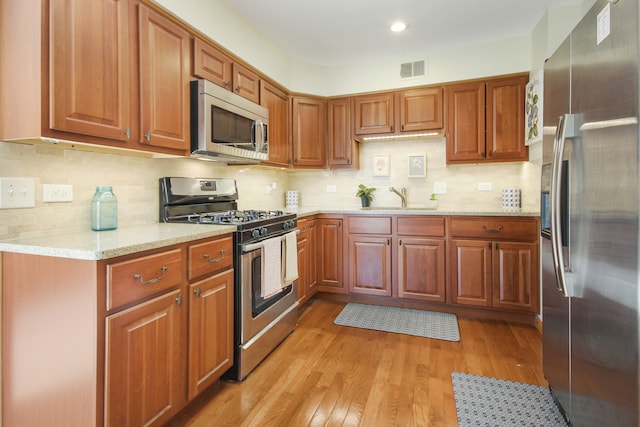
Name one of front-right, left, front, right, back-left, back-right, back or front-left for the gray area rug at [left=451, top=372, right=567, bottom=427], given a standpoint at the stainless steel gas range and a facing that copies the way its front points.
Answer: front

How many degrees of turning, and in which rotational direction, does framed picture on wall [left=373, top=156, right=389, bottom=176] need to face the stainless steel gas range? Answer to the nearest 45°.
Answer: approximately 45° to its right

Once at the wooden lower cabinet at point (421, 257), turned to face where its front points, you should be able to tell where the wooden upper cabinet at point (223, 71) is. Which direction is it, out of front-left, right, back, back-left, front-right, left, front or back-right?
front-right

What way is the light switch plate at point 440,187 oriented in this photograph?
toward the camera

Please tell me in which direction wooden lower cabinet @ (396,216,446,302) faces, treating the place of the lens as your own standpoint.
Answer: facing the viewer

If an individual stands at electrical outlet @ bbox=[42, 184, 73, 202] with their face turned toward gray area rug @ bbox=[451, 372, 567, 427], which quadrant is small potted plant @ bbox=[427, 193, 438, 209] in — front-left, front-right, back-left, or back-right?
front-left

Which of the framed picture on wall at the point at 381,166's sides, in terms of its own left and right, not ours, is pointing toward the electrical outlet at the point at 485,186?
left

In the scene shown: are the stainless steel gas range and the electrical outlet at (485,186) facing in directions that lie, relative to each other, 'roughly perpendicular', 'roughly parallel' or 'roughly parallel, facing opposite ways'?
roughly perpendicular

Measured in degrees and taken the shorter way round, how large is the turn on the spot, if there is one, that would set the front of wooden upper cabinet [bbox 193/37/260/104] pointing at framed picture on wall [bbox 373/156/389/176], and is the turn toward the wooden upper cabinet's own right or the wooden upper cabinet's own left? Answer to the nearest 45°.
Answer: approximately 90° to the wooden upper cabinet's own left

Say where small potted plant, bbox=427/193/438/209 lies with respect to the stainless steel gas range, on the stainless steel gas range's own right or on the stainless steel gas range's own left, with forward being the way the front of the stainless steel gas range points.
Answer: on the stainless steel gas range's own left

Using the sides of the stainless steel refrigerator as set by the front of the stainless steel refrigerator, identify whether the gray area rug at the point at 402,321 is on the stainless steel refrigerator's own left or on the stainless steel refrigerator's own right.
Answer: on the stainless steel refrigerator's own right

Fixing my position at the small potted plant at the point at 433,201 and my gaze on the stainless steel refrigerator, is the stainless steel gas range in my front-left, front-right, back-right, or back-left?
front-right

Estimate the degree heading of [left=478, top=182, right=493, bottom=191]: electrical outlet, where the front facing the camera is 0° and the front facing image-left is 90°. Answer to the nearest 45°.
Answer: approximately 0°

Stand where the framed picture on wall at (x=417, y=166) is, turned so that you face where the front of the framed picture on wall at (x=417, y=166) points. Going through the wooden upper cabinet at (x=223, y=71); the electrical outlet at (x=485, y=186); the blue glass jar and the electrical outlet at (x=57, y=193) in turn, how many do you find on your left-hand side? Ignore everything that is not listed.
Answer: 1
